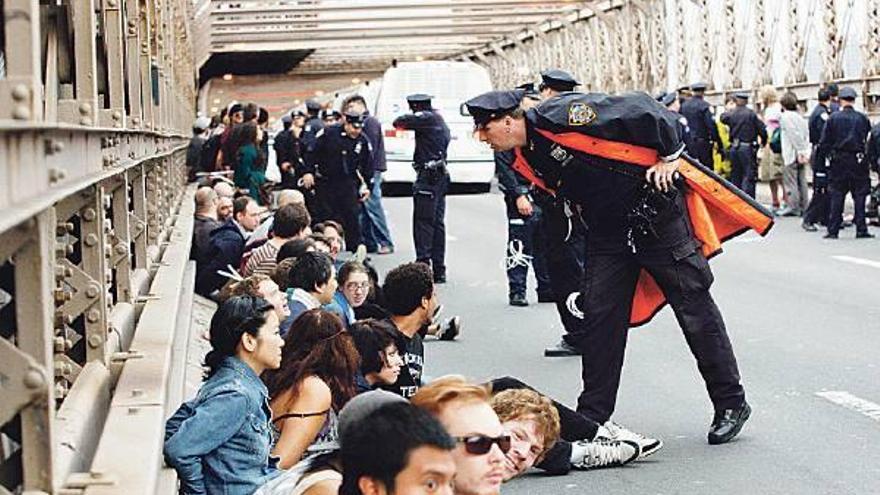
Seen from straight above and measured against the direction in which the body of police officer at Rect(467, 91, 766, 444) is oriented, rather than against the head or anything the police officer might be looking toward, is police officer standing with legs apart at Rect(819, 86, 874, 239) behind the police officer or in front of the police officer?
behind

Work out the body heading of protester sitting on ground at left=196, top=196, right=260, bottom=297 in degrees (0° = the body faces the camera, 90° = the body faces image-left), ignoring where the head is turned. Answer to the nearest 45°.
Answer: approximately 270°

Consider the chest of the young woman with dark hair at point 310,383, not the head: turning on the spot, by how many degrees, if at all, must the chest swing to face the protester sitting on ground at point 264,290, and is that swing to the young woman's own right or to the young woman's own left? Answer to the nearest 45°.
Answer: approximately 45° to the young woman's own left

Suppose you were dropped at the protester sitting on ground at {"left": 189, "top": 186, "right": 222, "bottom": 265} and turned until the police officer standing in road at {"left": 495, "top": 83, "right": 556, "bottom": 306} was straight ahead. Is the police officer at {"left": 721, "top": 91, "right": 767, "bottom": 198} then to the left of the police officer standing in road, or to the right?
left

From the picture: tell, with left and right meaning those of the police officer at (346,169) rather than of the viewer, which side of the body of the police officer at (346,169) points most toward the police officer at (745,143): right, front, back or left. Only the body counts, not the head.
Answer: left

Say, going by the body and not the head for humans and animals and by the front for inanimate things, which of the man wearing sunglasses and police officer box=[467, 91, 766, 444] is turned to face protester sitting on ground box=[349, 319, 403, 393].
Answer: the police officer
